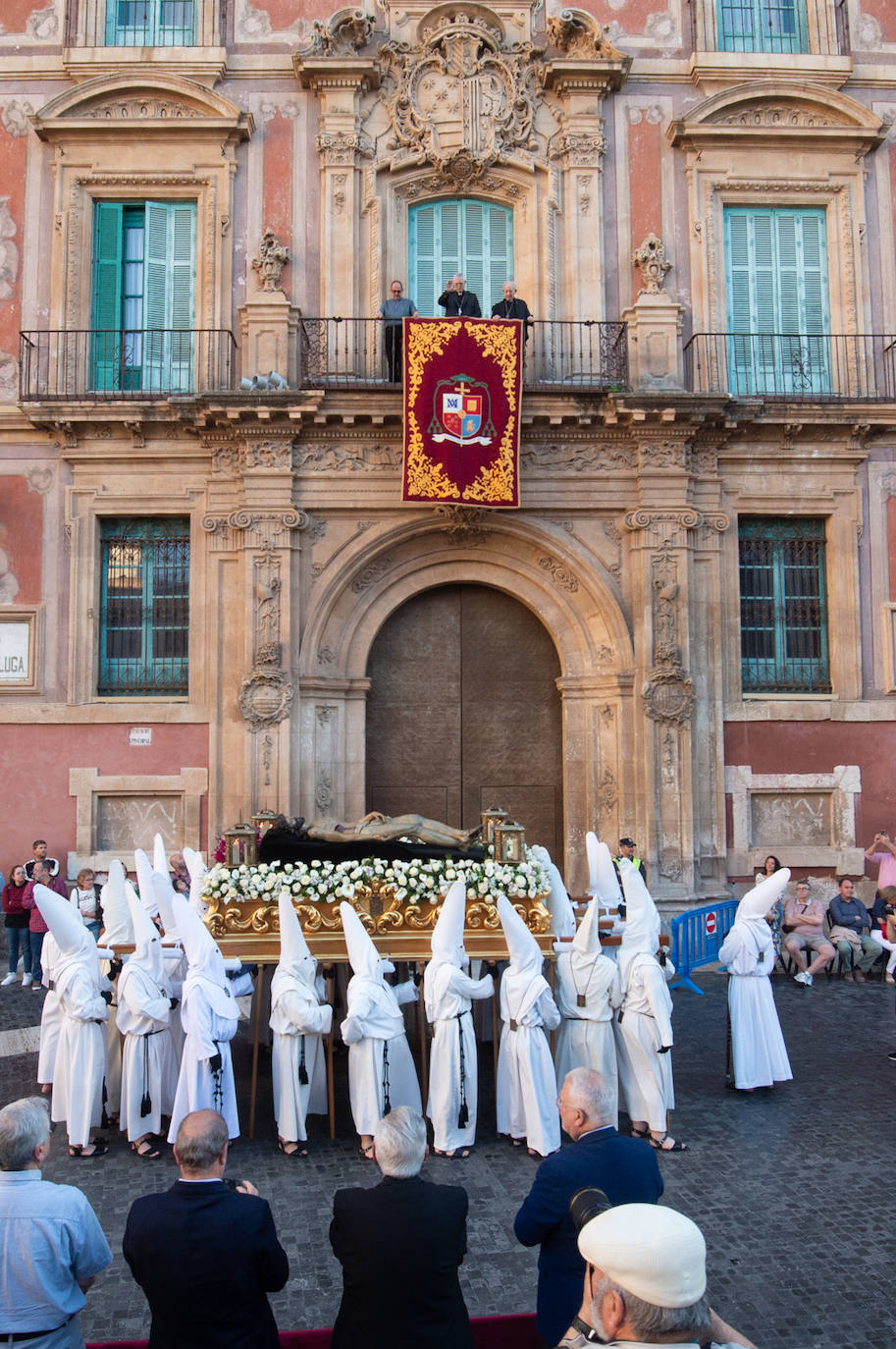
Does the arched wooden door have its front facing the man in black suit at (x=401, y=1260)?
yes

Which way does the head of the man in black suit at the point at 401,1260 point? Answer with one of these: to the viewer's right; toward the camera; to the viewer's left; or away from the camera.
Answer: away from the camera

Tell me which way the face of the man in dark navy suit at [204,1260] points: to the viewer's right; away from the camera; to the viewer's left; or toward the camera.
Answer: away from the camera

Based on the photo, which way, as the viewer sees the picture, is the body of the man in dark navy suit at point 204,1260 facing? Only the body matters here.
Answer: away from the camera

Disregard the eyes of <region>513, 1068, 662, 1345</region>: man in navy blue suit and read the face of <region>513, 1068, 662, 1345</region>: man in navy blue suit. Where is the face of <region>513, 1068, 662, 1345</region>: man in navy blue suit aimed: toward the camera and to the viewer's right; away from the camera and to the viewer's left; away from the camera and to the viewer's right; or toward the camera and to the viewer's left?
away from the camera and to the viewer's left

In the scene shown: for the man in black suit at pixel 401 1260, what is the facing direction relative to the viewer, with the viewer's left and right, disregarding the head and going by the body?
facing away from the viewer
